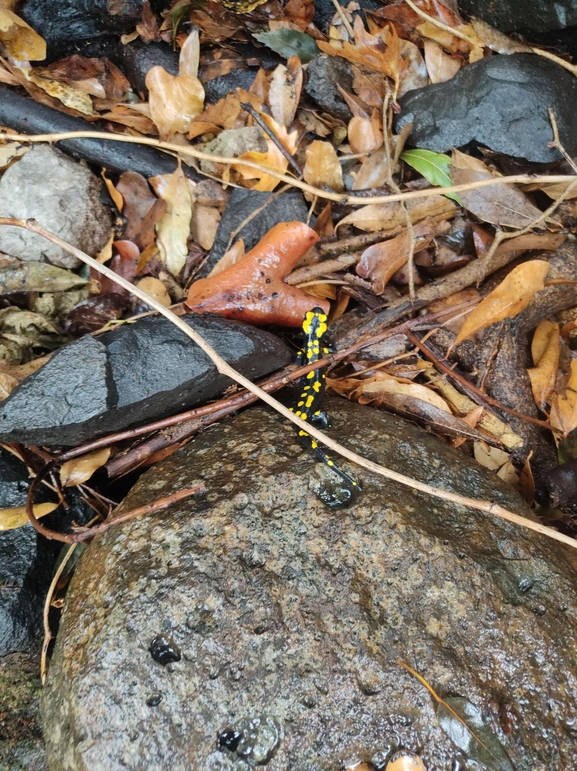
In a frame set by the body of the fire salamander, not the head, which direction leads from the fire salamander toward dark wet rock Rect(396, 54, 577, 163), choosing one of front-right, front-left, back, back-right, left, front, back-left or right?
front-right

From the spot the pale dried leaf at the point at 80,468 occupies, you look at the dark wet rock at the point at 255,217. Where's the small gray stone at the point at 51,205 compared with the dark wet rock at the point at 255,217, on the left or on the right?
left

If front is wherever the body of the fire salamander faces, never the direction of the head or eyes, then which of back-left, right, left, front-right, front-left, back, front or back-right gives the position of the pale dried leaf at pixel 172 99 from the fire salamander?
front-left

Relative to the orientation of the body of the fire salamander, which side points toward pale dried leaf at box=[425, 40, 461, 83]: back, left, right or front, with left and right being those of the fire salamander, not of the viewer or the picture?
front

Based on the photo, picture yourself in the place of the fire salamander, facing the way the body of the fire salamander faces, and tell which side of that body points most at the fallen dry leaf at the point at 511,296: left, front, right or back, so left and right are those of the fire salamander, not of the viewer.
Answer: right

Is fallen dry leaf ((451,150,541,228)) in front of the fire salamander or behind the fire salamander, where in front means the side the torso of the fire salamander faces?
in front

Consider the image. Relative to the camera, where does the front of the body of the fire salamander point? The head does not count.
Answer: away from the camera

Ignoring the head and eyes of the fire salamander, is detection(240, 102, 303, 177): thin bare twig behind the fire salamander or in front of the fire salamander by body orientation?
in front

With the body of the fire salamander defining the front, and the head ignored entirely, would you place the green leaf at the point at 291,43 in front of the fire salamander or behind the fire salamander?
in front

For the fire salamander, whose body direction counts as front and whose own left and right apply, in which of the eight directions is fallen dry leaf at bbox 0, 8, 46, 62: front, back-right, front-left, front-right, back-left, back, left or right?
front-left

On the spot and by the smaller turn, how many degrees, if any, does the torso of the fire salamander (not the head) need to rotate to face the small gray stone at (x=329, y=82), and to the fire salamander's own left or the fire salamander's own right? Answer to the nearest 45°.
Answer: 0° — it already faces it

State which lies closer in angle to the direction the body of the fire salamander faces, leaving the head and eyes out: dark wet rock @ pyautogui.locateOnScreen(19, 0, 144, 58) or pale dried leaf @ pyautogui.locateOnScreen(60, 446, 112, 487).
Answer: the dark wet rock
